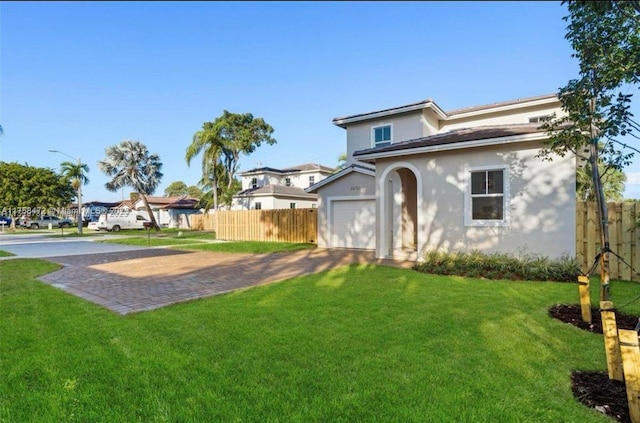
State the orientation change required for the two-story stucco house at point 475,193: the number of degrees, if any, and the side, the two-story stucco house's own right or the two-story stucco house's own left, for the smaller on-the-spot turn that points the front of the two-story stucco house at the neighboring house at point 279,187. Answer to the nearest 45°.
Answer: approximately 90° to the two-story stucco house's own right

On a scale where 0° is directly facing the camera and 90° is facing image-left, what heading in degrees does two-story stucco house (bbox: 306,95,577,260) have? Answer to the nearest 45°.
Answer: approximately 45°

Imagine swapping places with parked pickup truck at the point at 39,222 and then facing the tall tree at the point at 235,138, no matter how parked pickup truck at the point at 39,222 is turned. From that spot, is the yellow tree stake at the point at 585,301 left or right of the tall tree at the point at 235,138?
right
